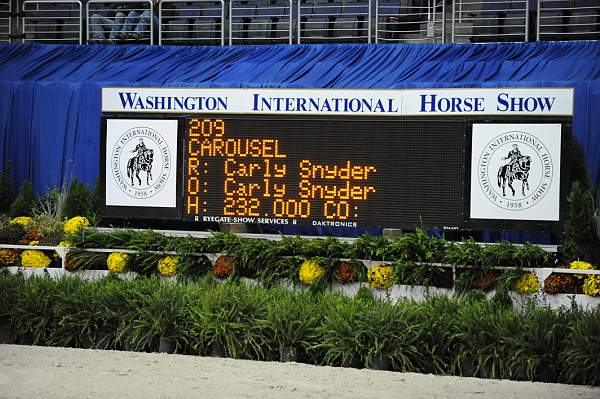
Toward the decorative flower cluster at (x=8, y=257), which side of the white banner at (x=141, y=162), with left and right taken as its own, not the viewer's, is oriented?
right

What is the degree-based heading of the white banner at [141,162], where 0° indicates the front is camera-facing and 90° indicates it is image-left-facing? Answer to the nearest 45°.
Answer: approximately 0°

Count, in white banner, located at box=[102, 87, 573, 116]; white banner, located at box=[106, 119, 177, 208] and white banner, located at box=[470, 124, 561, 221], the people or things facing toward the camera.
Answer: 3

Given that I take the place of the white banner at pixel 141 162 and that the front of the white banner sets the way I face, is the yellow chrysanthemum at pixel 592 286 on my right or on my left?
on my left

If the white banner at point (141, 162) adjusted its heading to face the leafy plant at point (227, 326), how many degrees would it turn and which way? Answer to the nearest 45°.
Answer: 0° — it already faces it

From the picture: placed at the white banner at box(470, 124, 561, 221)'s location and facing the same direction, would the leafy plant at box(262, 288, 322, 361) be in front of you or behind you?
in front

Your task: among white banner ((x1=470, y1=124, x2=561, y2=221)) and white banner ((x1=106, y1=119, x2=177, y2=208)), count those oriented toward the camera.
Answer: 2

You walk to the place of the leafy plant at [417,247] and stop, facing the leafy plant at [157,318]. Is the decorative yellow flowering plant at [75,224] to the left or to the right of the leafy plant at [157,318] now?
right

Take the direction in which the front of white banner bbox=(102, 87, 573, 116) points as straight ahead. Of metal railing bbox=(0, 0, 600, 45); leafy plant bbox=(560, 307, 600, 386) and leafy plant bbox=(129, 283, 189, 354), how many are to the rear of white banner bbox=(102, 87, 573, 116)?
1
